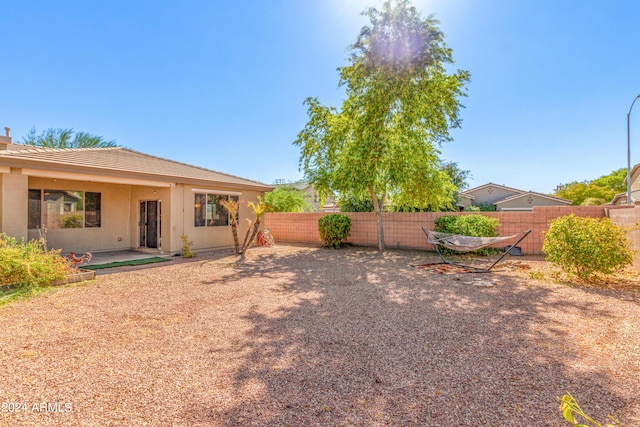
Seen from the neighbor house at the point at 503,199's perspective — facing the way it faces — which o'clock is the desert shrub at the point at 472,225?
The desert shrub is roughly at 12 o'clock from the neighbor house.

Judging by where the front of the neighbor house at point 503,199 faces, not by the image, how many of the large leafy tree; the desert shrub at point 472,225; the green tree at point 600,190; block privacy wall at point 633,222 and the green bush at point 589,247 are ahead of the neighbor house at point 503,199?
4

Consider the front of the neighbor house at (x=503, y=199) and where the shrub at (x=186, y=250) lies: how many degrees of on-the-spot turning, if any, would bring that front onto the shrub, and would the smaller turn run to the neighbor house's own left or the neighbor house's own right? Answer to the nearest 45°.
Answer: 0° — it already faces it

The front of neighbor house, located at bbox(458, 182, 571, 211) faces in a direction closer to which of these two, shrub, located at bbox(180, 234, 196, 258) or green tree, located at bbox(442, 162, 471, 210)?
the shrub

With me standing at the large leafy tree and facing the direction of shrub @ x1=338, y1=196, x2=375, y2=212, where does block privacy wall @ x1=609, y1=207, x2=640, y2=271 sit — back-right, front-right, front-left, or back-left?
back-right

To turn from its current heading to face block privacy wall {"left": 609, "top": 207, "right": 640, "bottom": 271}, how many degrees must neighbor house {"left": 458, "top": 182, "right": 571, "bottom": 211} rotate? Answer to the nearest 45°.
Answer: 0° — it already faces it

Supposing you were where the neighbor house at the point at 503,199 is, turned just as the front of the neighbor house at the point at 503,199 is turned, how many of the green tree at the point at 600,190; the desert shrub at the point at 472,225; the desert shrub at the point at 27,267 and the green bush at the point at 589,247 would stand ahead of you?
3

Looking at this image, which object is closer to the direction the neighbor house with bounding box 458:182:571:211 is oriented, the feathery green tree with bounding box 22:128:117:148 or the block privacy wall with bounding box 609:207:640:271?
the block privacy wall

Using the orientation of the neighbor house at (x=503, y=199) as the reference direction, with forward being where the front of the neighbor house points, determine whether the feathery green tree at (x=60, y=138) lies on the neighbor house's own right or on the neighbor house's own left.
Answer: on the neighbor house's own right

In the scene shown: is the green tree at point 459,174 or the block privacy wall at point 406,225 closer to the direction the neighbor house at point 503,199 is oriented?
the block privacy wall

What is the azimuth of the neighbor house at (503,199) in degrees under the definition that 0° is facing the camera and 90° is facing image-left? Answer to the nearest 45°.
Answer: approximately 0°
